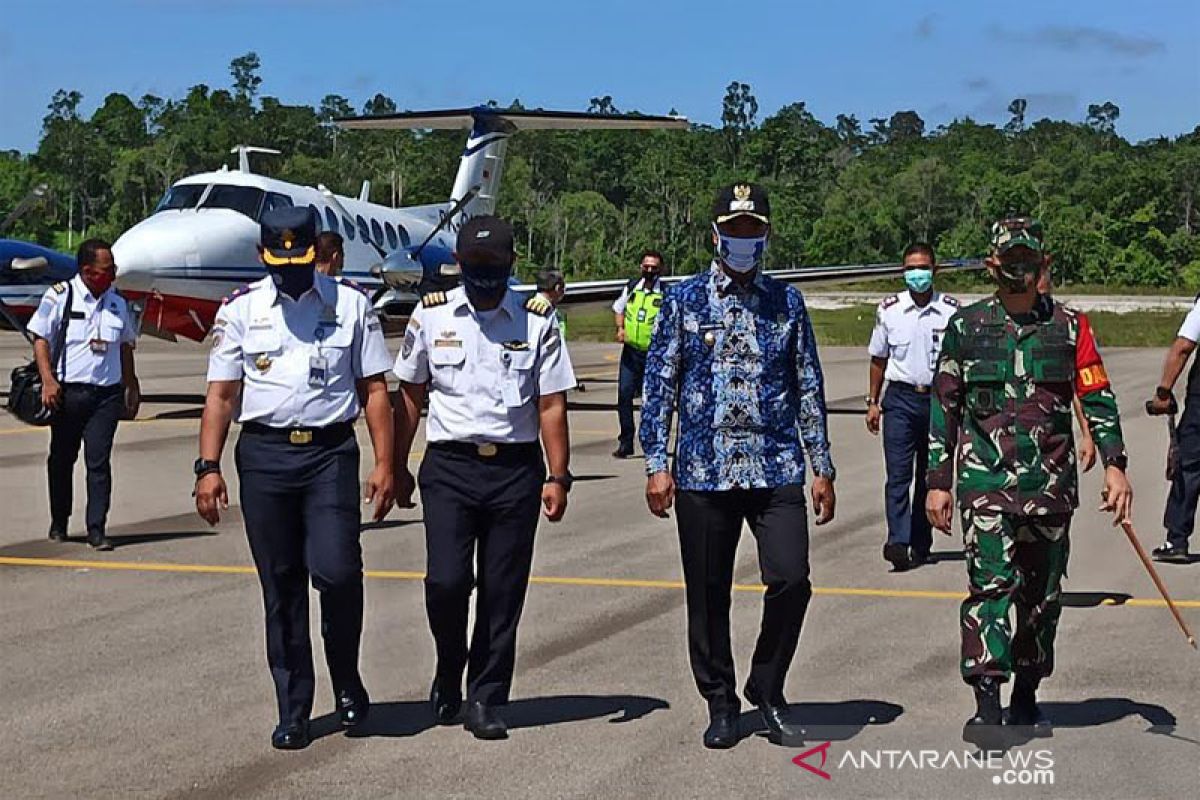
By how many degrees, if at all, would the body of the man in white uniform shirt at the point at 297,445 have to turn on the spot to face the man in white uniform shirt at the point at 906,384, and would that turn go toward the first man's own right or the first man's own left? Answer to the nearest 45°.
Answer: approximately 135° to the first man's own left

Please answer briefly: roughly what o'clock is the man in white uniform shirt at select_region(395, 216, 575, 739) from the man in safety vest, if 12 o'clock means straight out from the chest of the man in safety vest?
The man in white uniform shirt is roughly at 12 o'clock from the man in safety vest.

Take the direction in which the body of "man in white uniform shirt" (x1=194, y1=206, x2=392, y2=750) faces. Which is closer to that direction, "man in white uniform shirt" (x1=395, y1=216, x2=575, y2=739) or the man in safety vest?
the man in white uniform shirt

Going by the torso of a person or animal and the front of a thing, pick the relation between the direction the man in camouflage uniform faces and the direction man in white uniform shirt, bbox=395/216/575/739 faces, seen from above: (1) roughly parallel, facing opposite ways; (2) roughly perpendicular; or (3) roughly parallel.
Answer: roughly parallel

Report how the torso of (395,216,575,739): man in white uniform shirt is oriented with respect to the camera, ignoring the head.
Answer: toward the camera

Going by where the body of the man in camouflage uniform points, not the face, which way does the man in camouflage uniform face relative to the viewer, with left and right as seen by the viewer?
facing the viewer

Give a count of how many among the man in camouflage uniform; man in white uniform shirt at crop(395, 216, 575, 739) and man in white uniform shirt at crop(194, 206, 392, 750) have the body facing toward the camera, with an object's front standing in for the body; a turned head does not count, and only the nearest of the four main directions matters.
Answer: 3

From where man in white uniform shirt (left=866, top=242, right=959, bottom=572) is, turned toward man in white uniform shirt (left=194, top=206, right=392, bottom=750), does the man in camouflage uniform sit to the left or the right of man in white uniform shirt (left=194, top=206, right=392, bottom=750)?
left

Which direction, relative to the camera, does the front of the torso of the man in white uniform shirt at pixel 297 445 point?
toward the camera

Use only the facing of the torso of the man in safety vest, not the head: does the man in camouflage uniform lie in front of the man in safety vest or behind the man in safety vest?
in front

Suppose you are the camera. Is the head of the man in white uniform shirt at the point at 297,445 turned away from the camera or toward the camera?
toward the camera

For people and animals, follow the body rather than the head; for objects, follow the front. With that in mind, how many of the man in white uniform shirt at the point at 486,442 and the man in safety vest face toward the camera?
2

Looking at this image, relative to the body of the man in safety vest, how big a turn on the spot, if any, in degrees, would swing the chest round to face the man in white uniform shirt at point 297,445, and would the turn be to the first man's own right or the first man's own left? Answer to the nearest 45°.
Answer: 0° — they already face them

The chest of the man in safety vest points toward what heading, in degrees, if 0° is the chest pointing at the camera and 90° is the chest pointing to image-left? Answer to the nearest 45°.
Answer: approximately 0°
